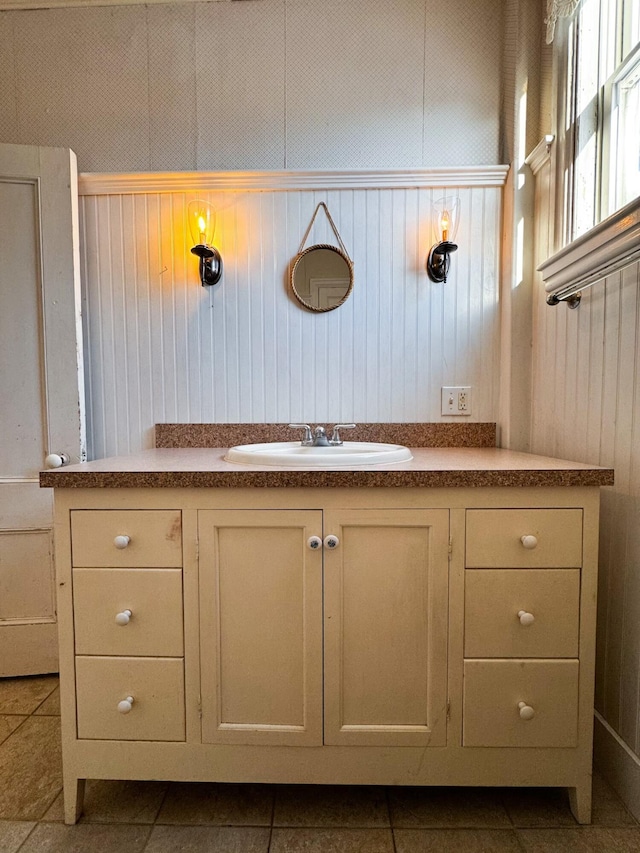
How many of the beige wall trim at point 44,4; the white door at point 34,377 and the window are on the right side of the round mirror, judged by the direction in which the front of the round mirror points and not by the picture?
2

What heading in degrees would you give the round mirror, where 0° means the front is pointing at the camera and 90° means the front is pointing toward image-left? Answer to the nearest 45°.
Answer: approximately 0°
